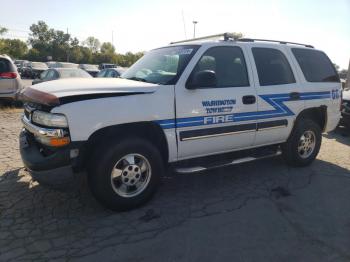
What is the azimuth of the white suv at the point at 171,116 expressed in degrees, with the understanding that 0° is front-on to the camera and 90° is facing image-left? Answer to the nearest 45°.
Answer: approximately 45°

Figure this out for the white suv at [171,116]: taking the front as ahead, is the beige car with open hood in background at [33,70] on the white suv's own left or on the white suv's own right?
on the white suv's own right

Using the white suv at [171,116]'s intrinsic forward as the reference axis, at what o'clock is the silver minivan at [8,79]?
The silver minivan is roughly at 3 o'clock from the white suv.

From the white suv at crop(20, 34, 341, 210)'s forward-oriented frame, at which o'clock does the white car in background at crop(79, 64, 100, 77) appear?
The white car in background is roughly at 4 o'clock from the white suv.
